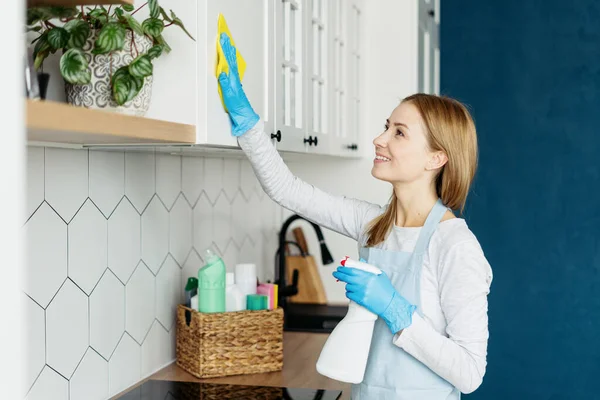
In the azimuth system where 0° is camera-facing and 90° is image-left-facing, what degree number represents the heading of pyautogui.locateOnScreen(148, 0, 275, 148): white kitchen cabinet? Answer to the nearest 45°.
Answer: approximately 315°

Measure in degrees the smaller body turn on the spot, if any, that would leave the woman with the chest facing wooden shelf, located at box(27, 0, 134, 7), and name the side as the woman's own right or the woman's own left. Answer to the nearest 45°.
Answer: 0° — they already face it

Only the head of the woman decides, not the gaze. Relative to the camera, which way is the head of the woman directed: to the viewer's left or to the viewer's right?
to the viewer's left

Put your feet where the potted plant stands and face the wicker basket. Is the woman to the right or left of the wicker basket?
right
